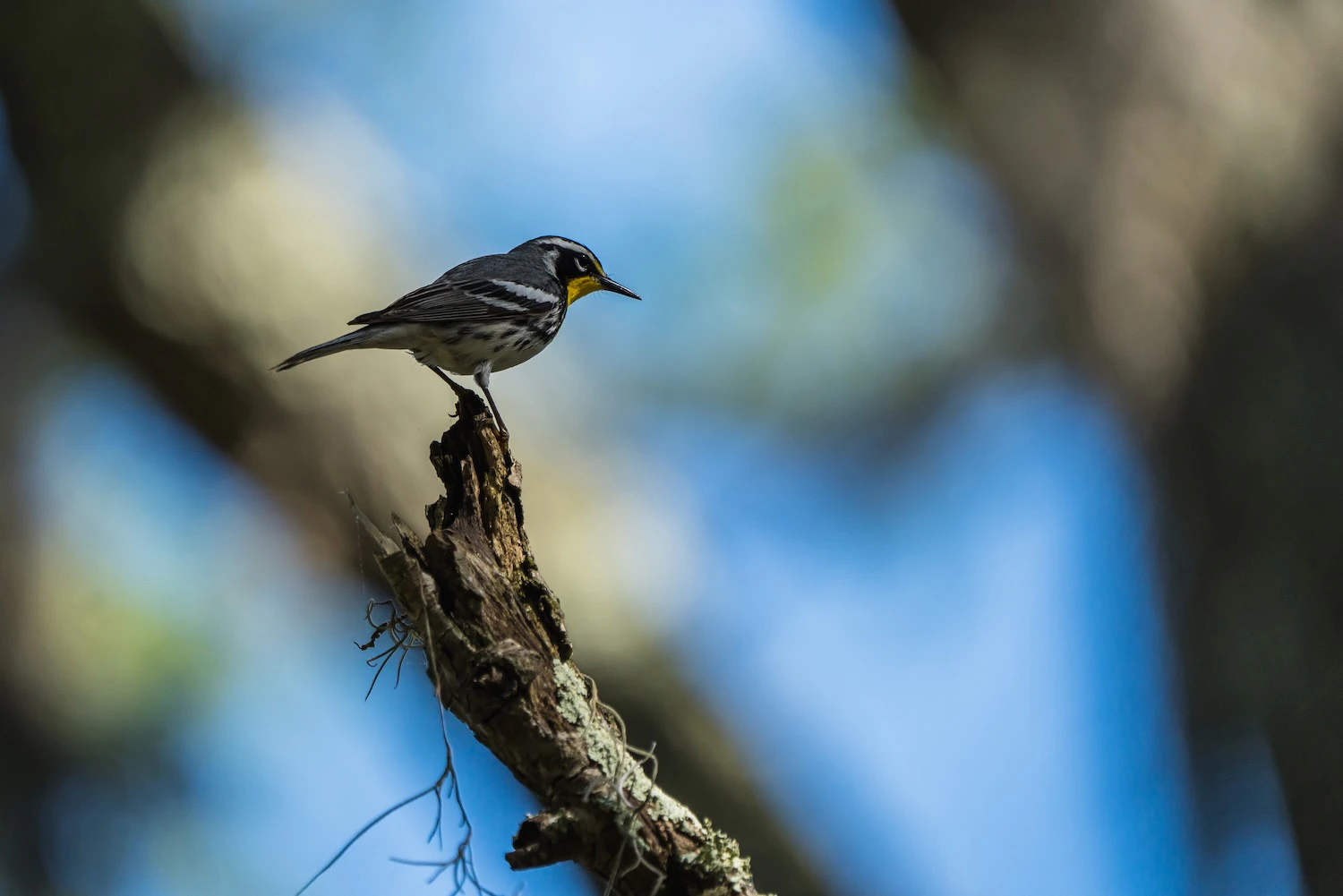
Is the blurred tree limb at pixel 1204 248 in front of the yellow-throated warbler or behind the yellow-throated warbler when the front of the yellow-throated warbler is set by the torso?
in front

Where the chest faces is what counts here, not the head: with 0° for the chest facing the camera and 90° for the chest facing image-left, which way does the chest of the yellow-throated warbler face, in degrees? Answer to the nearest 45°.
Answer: approximately 270°

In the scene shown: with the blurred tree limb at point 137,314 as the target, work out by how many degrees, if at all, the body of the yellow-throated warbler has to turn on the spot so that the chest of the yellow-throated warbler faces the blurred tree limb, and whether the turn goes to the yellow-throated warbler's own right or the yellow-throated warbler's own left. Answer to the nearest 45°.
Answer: approximately 135° to the yellow-throated warbler's own left
